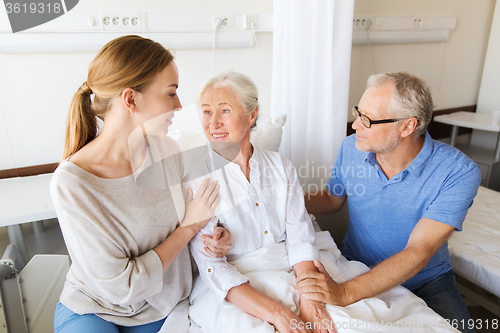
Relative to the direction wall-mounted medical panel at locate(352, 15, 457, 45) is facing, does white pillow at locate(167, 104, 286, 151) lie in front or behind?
in front

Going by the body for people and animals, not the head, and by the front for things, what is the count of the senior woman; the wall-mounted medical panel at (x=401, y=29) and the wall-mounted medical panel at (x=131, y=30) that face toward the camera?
3

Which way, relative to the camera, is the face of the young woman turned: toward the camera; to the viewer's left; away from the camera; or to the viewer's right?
to the viewer's right

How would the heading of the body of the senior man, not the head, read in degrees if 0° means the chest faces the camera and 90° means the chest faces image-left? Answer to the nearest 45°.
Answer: approximately 45°

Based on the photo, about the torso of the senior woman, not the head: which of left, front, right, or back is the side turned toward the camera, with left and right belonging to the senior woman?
front

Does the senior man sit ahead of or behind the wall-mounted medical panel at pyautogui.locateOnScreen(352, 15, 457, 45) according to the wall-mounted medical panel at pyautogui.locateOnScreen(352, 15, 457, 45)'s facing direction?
ahead

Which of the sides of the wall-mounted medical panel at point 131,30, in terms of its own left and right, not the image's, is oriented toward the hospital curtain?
left

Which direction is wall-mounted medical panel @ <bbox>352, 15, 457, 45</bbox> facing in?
toward the camera

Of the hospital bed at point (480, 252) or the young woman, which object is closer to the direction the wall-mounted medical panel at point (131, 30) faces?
the young woman

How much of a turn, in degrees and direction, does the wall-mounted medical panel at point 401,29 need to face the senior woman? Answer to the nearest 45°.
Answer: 0° — it already faces them

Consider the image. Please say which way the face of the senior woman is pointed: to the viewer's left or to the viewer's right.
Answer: to the viewer's left

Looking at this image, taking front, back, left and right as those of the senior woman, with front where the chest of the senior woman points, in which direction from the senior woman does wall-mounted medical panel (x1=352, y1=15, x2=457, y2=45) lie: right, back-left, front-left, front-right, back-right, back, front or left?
back-left

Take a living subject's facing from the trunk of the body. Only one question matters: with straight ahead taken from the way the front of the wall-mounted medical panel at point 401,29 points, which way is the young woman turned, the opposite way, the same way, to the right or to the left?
to the left

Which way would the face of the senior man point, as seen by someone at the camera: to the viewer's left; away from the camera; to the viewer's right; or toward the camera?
to the viewer's left

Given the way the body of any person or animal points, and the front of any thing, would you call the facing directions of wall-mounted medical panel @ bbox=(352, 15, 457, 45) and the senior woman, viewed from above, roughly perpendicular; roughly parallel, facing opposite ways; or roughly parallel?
roughly parallel

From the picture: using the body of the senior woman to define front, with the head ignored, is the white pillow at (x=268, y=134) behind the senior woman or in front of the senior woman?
behind

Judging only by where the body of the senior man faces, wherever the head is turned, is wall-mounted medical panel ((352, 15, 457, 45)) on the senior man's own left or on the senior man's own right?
on the senior man's own right

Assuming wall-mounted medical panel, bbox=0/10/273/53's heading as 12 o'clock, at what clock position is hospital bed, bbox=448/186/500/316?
The hospital bed is roughly at 10 o'clock from the wall-mounted medical panel.
